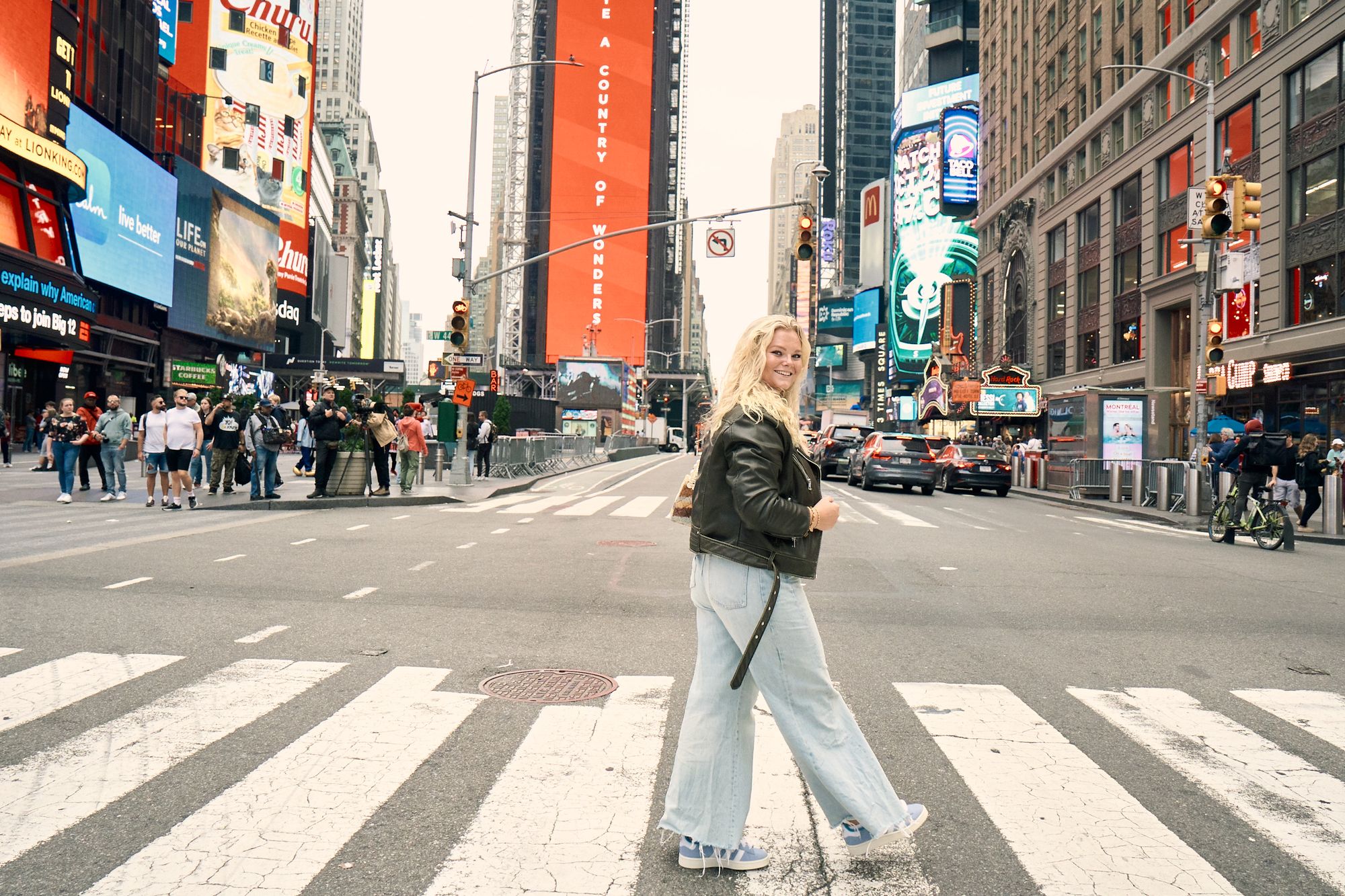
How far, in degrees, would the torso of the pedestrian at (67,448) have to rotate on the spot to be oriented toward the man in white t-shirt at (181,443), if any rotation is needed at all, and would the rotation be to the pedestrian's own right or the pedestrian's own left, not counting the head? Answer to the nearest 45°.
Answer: approximately 45° to the pedestrian's own left

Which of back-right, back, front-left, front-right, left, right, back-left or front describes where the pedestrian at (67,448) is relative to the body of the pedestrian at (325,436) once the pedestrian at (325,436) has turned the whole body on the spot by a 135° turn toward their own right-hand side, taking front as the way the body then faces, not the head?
front

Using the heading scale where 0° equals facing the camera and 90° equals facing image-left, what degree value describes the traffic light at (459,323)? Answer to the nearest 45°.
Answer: approximately 0°

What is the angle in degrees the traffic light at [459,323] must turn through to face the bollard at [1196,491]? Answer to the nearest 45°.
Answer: approximately 90° to its left

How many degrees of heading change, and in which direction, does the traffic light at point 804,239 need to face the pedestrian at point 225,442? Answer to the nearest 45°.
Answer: approximately 90° to its right

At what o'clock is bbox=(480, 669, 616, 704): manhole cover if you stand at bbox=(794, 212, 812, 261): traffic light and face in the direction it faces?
The manhole cover is roughly at 12 o'clock from the traffic light.
